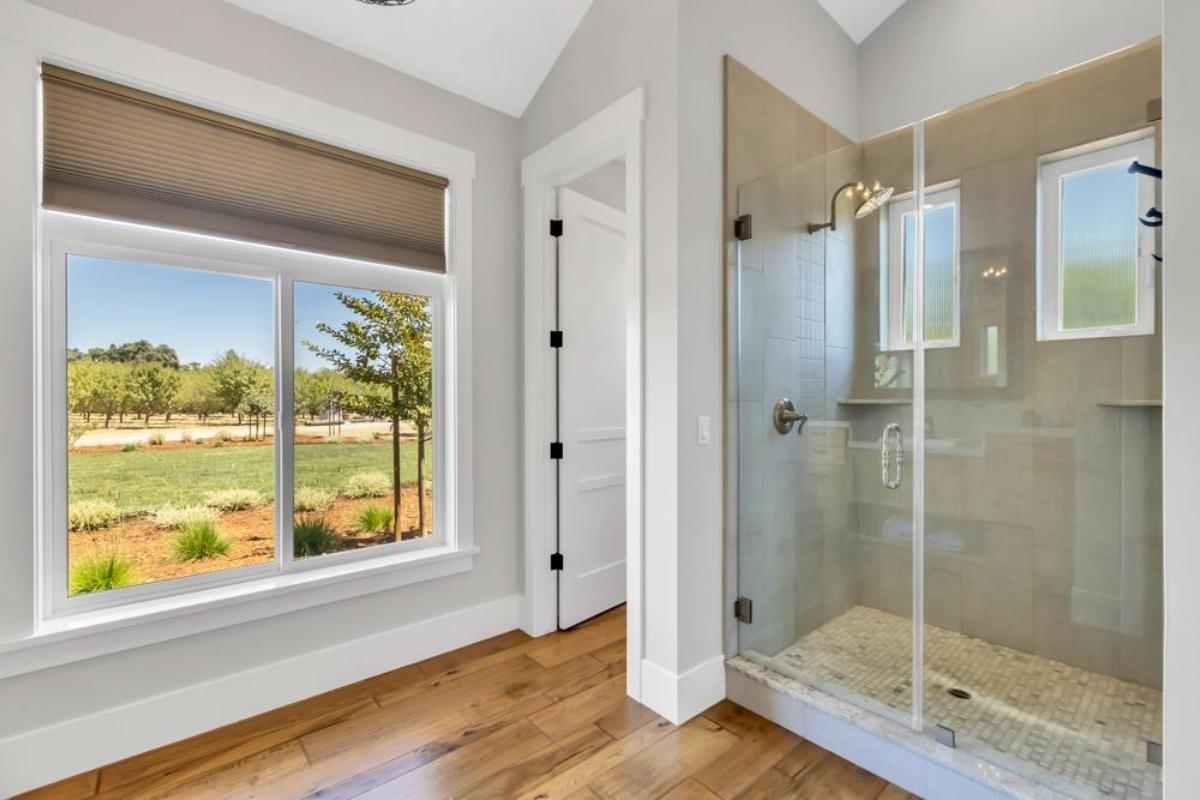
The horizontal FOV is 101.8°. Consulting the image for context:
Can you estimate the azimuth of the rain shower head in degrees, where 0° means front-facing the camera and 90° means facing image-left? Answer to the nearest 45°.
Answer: approximately 270°

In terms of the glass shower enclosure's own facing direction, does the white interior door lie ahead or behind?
ahead

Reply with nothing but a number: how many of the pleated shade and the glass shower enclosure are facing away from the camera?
0

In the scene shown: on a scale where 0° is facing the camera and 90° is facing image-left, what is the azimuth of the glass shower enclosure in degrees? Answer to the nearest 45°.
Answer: approximately 45°

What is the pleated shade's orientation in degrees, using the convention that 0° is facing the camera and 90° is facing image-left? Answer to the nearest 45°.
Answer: approximately 315°

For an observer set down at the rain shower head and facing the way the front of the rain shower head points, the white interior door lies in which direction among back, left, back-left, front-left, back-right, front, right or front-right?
back

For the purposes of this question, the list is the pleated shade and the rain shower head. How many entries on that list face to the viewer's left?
0

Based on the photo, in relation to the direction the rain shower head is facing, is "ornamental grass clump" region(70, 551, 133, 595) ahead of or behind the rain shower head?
behind
